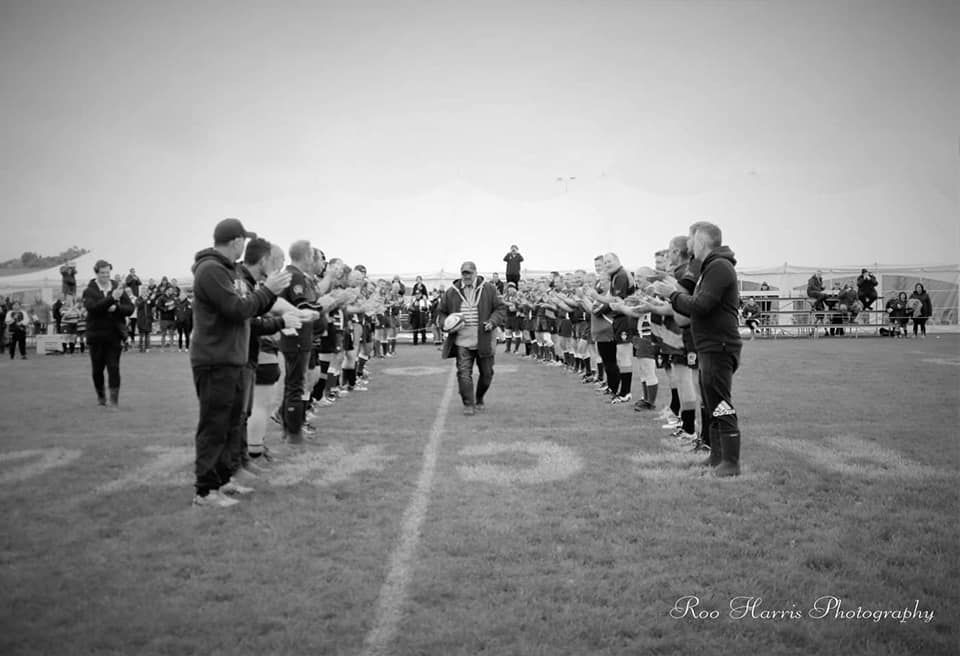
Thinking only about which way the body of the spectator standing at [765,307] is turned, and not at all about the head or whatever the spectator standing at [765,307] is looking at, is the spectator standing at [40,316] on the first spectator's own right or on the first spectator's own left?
on the first spectator's own right

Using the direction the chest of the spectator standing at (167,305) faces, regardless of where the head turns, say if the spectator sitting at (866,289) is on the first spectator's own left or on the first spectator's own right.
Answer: on the first spectator's own left

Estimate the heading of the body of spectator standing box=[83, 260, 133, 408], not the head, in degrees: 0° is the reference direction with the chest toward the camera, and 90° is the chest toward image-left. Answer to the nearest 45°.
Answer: approximately 315°

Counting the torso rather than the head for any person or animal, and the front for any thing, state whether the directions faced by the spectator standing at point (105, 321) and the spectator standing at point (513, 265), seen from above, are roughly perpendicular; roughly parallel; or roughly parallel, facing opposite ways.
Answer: roughly parallel

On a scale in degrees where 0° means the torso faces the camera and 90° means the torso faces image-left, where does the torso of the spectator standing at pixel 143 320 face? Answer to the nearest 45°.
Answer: approximately 0°

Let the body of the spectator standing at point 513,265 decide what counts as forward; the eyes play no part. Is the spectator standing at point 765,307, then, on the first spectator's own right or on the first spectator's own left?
on the first spectator's own left

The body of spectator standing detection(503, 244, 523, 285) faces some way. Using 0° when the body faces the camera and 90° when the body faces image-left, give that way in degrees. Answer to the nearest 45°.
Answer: approximately 0°

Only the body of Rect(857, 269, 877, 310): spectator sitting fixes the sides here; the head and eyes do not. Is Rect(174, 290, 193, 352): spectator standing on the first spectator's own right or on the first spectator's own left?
on the first spectator's own right

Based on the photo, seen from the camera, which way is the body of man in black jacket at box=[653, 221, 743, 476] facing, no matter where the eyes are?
to the viewer's left

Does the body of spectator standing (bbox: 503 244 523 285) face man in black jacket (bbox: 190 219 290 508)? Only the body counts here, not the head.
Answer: yes
